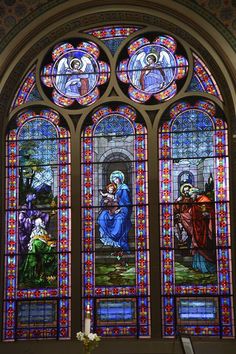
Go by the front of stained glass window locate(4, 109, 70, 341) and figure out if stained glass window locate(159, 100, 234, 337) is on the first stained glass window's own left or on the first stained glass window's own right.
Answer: on the first stained glass window's own left

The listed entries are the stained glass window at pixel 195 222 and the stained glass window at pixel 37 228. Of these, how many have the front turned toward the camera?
2

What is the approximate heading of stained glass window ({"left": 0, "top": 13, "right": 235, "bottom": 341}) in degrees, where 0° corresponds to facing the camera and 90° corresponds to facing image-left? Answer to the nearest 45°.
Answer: approximately 0°

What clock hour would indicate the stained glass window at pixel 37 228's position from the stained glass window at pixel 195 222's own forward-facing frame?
the stained glass window at pixel 37 228 is roughly at 3 o'clock from the stained glass window at pixel 195 222.
